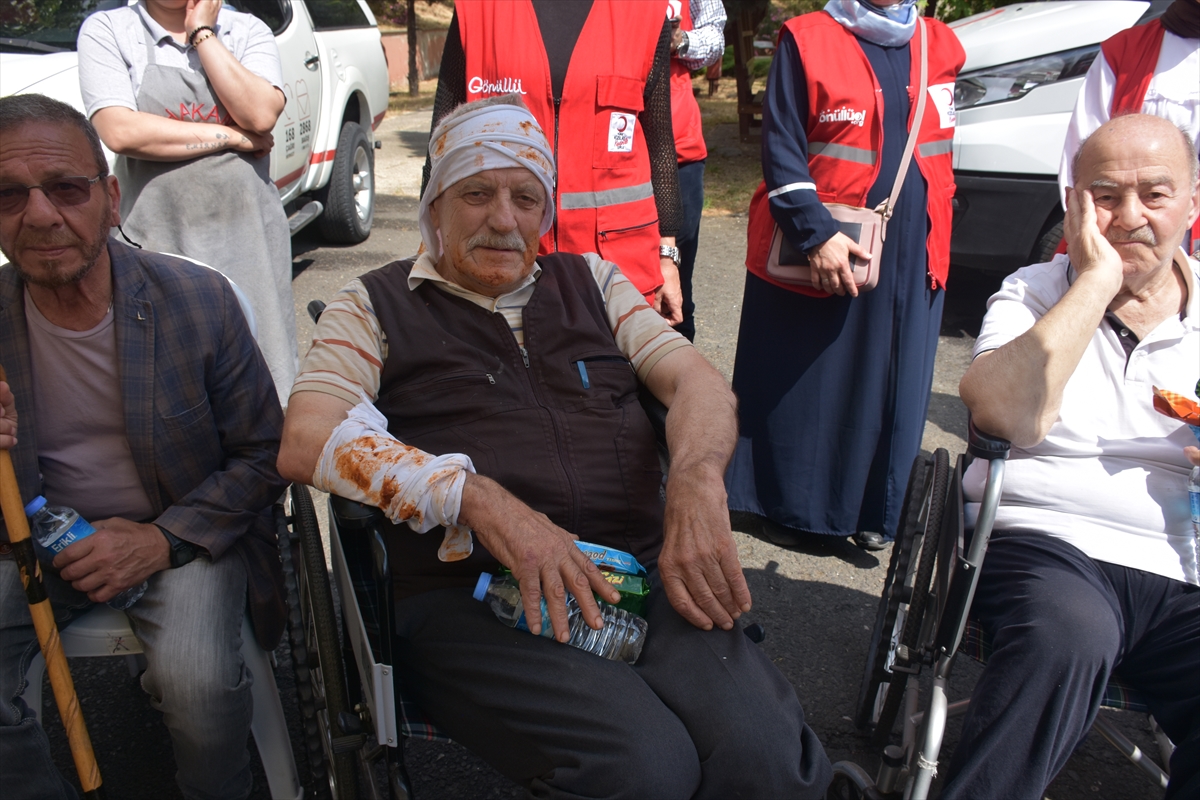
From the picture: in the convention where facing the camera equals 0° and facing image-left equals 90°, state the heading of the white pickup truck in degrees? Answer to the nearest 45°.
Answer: approximately 45°

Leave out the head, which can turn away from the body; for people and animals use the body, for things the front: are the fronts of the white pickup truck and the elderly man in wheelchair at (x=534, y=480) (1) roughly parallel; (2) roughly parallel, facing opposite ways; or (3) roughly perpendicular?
roughly perpendicular

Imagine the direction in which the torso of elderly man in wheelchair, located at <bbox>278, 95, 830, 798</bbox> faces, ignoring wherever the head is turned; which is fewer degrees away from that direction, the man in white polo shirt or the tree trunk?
the man in white polo shirt

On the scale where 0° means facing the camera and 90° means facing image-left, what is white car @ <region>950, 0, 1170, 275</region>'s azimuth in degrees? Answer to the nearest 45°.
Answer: approximately 45°

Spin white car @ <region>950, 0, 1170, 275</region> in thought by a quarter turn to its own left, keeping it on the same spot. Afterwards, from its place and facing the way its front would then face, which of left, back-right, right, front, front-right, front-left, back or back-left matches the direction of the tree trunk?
back

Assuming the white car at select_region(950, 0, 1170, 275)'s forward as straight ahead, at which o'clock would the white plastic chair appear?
The white plastic chair is roughly at 11 o'clock from the white car.

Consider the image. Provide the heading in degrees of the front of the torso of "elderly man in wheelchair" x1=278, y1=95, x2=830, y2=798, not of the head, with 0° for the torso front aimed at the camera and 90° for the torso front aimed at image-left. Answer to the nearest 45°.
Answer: approximately 315°

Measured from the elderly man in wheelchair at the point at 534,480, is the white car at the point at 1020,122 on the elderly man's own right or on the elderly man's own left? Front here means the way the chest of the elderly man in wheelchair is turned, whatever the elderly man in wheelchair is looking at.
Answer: on the elderly man's own left

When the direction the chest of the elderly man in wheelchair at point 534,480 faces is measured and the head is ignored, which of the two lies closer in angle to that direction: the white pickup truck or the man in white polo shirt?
the man in white polo shirt
